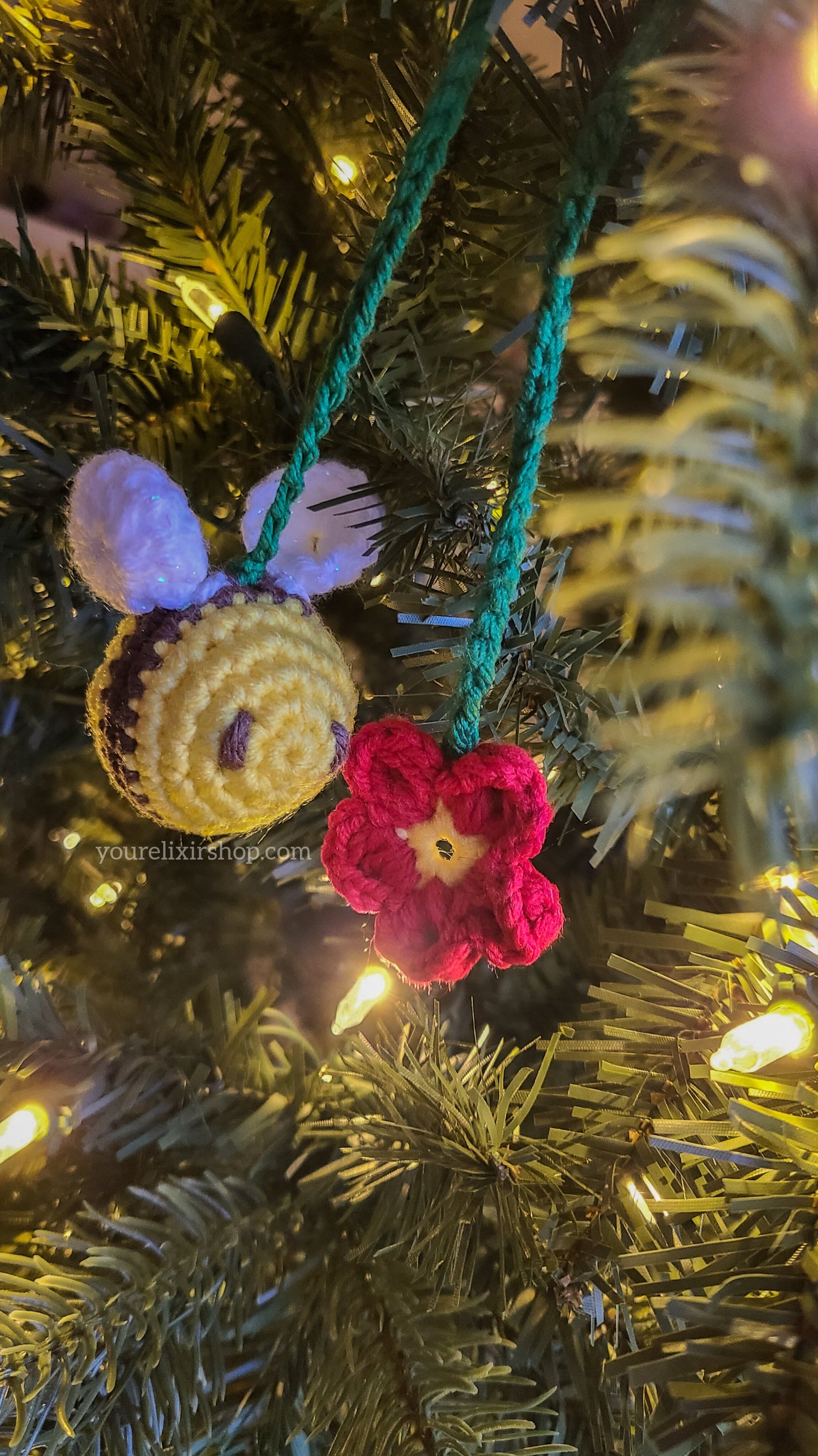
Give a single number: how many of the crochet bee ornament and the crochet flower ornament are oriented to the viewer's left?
0

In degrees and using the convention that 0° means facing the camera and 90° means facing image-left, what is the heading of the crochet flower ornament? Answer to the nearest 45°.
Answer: approximately 0°
